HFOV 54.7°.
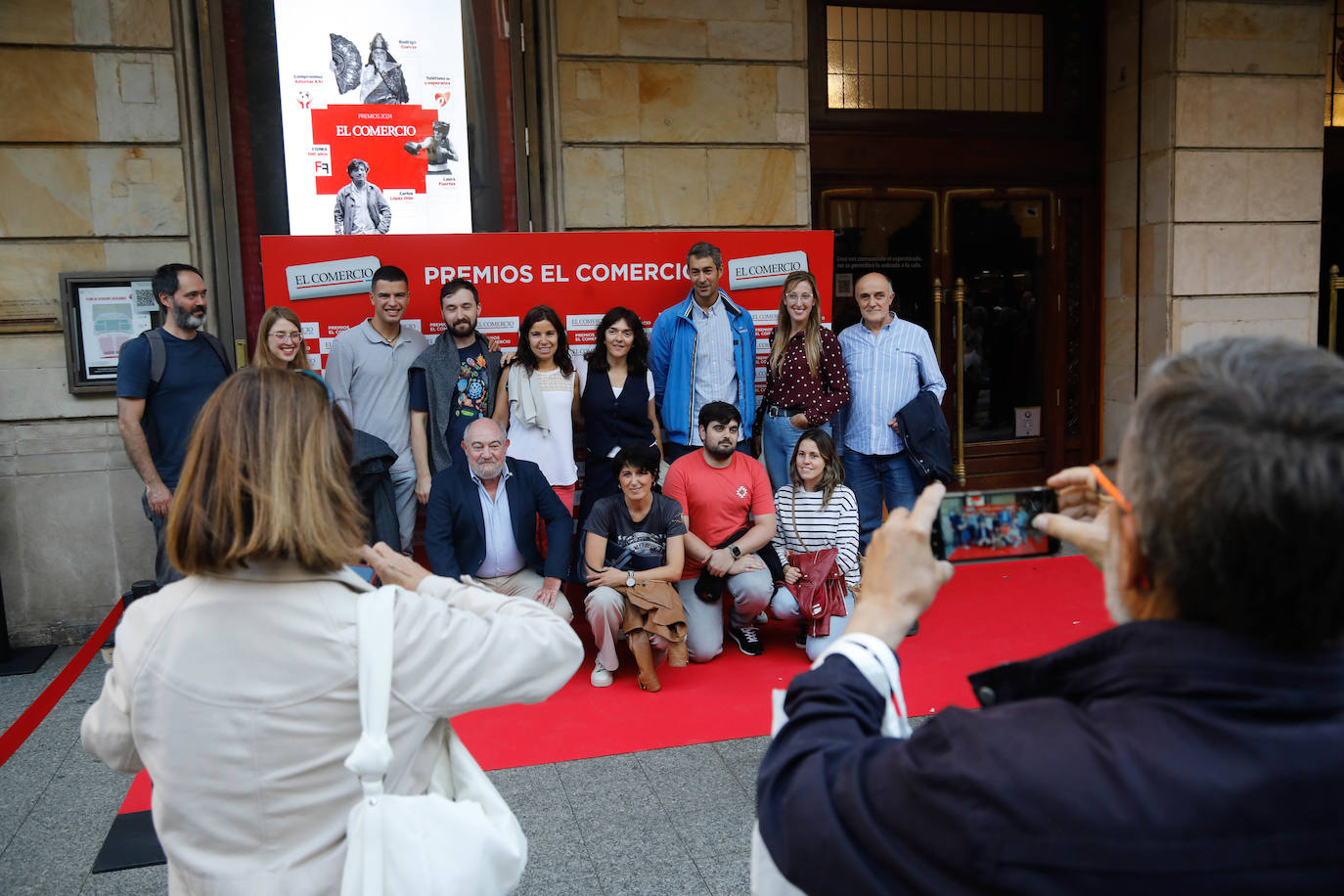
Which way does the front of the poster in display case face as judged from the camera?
facing the viewer

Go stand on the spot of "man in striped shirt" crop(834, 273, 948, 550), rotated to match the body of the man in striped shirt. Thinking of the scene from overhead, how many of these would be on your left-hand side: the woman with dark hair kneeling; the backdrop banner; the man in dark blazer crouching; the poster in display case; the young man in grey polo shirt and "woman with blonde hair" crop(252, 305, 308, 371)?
0

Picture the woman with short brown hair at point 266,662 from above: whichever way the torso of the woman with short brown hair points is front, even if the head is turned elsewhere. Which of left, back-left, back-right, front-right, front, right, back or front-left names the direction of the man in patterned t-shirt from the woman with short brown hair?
front

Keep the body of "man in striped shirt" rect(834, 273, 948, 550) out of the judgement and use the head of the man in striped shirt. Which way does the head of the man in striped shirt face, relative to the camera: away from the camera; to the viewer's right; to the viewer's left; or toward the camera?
toward the camera

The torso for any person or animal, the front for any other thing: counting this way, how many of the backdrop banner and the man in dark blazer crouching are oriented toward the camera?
2

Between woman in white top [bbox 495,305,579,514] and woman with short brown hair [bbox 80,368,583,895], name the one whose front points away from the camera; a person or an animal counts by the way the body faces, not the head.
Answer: the woman with short brown hair

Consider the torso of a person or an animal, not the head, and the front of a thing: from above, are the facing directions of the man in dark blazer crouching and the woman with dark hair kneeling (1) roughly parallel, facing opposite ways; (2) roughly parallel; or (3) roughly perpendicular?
roughly parallel

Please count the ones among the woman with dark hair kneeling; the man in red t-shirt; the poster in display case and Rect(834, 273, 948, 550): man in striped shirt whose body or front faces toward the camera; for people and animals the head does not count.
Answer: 4

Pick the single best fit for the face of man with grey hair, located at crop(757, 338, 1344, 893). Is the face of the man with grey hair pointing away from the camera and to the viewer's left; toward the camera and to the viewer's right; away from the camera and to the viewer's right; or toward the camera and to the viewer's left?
away from the camera and to the viewer's left

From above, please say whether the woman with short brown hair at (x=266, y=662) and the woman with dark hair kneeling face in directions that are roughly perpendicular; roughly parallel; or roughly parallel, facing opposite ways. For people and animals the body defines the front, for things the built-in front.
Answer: roughly parallel, facing opposite ways

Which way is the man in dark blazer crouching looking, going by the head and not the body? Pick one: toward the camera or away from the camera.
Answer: toward the camera

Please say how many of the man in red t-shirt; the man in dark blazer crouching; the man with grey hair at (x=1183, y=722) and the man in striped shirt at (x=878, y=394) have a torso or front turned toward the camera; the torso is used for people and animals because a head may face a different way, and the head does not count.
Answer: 3

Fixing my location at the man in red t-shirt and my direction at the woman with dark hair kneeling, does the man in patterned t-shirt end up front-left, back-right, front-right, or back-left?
front-right

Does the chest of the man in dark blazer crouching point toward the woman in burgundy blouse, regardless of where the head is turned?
no

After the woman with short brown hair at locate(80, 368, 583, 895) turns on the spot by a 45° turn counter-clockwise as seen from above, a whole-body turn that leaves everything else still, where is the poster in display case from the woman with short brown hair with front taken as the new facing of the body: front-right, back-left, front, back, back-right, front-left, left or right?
front-right

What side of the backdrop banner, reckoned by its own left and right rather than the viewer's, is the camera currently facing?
front

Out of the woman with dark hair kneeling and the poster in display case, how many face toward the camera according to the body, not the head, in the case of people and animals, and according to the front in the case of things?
2

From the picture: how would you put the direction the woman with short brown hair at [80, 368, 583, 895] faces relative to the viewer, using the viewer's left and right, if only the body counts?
facing away from the viewer

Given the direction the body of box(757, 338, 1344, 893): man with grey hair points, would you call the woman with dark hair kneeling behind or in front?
in front

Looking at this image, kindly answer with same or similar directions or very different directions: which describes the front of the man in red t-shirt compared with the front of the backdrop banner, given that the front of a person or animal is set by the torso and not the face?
same or similar directions
